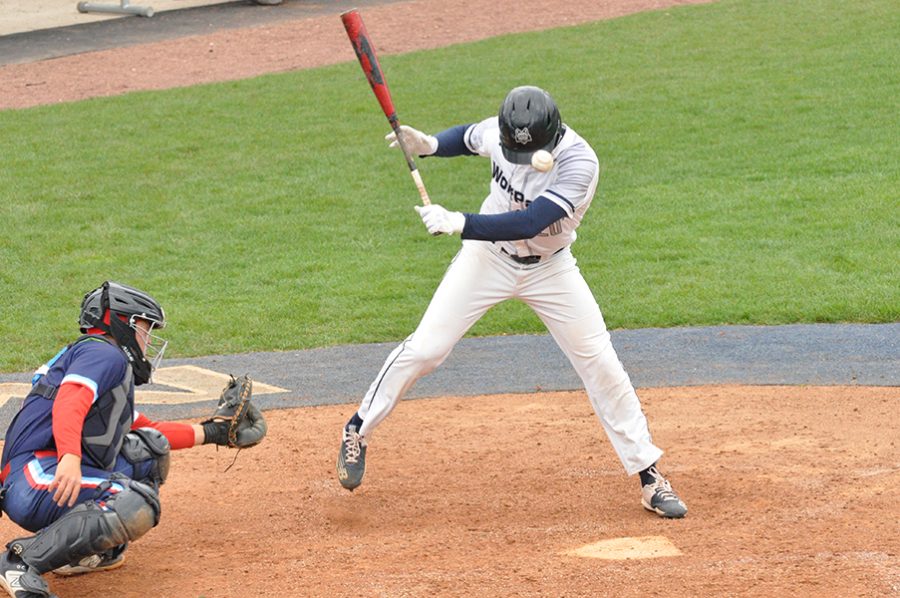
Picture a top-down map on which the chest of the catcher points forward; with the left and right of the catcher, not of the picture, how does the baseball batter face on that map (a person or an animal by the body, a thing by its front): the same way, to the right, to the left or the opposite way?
to the right

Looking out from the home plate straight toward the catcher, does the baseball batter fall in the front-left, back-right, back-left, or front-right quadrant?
front-right

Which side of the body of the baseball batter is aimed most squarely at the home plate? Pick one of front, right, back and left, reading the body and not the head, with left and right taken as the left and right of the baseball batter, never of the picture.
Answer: front

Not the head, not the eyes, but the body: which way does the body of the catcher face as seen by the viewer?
to the viewer's right

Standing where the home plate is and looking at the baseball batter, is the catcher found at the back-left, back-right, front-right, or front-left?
front-left

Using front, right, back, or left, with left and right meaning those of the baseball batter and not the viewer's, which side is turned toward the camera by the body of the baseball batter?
front

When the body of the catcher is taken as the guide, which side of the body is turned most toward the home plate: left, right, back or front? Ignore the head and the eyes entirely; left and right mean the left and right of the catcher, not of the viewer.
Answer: front

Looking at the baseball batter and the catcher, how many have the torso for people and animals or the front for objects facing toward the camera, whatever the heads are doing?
1

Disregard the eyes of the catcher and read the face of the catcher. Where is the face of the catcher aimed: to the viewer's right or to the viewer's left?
to the viewer's right

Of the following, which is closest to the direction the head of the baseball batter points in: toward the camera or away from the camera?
toward the camera

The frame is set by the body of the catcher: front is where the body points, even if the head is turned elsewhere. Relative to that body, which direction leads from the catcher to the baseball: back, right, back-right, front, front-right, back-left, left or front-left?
front

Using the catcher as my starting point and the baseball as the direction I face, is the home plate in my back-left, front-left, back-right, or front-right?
front-right
